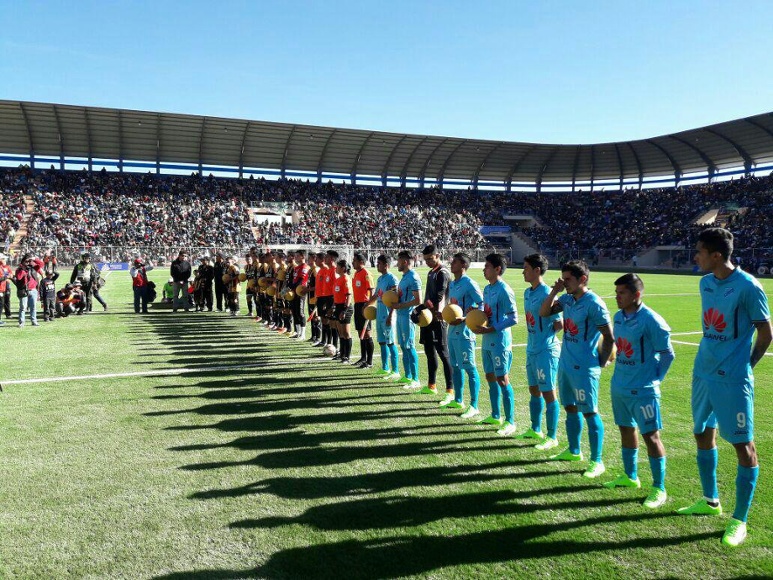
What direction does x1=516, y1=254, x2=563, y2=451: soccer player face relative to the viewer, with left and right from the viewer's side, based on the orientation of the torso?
facing the viewer and to the left of the viewer

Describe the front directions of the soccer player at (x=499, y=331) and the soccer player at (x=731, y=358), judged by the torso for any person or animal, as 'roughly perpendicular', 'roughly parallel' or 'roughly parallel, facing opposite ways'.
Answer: roughly parallel

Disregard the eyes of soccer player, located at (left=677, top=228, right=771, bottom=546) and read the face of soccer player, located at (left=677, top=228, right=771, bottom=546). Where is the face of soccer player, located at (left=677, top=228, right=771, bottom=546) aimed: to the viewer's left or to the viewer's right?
to the viewer's left

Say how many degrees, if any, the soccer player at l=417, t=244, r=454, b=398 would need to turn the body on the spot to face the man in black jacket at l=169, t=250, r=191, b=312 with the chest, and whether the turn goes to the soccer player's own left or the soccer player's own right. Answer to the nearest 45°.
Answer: approximately 90° to the soccer player's own right

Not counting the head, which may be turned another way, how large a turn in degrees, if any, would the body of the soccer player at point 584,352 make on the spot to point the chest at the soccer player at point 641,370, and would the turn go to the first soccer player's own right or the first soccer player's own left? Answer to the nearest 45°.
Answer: approximately 90° to the first soccer player's own left

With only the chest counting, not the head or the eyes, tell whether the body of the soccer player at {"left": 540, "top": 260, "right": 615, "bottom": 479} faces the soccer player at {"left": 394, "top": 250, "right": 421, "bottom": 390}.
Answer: no

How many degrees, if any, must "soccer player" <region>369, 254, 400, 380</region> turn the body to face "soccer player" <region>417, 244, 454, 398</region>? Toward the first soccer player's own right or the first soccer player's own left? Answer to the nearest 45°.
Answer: approximately 90° to the first soccer player's own left

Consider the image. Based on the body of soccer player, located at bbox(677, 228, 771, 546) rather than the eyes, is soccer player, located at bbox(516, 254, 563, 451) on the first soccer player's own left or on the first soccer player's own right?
on the first soccer player's own right

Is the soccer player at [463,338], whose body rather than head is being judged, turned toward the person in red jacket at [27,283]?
no

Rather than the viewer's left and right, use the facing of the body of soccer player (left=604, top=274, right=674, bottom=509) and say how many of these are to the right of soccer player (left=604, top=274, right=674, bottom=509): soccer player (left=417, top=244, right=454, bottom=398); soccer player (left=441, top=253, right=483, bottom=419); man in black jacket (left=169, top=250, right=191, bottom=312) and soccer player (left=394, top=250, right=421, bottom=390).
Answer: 4

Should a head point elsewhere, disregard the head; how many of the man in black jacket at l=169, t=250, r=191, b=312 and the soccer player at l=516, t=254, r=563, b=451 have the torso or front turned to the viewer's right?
0

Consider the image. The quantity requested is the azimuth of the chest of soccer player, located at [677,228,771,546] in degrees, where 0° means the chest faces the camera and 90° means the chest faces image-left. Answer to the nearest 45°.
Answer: approximately 45°

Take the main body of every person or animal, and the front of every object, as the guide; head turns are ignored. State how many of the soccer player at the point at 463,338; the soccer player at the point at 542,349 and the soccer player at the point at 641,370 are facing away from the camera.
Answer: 0

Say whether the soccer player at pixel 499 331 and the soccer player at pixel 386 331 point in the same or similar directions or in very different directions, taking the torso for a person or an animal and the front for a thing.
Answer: same or similar directions

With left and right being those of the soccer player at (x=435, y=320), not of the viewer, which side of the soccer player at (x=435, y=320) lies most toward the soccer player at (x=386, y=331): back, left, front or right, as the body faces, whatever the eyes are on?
right

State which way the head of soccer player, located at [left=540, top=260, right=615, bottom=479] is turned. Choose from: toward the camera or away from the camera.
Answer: toward the camera

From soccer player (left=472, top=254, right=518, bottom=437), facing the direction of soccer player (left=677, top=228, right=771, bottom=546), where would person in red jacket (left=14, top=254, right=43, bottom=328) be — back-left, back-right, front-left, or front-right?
back-right

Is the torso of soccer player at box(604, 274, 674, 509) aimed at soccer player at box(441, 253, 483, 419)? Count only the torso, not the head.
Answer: no
